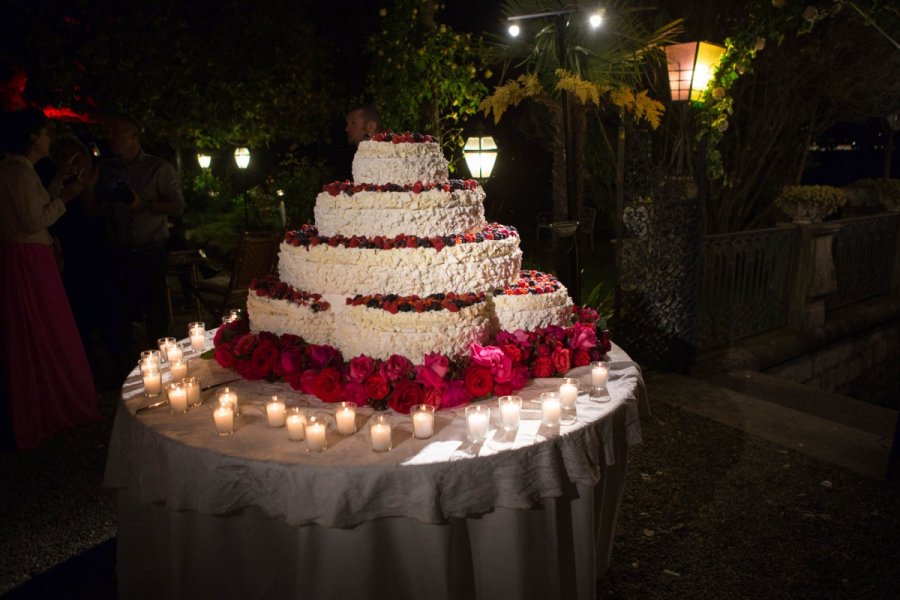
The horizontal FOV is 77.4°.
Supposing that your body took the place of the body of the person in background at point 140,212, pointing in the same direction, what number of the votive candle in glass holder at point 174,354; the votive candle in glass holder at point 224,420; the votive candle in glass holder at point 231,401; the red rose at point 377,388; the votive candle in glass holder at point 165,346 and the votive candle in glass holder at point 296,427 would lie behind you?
0

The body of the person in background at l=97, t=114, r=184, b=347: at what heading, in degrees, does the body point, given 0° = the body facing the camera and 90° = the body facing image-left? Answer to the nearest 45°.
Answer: approximately 45°

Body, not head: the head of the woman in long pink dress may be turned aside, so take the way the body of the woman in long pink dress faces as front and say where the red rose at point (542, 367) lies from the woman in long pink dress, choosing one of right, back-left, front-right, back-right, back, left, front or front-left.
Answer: front-right

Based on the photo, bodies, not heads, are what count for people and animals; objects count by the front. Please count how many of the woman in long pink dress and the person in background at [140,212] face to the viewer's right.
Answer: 1

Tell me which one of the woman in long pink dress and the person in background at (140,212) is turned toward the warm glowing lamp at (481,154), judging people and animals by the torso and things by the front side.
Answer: the woman in long pink dress

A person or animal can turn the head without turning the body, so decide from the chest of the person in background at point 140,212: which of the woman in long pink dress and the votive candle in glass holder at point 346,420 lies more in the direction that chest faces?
the woman in long pink dress

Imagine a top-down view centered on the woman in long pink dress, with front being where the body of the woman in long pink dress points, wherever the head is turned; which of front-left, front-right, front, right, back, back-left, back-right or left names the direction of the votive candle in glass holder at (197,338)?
front-right

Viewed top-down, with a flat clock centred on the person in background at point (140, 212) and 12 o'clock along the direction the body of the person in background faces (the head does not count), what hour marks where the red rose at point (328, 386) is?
The red rose is roughly at 10 o'clock from the person in background.

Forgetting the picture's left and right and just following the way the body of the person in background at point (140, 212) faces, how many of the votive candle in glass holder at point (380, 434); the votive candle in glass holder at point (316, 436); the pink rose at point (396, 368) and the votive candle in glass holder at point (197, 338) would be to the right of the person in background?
0

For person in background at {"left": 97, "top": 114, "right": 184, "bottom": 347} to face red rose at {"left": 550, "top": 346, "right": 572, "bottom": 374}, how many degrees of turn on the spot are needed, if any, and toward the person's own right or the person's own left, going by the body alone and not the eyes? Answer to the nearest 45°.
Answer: approximately 90° to the person's own left

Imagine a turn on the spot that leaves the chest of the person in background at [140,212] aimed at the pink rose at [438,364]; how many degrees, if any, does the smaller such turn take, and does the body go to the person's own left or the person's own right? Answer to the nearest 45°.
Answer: approximately 45° to the person's own left

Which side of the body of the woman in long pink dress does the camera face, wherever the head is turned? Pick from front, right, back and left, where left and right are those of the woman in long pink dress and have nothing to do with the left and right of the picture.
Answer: right

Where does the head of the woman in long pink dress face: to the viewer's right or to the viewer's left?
to the viewer's right

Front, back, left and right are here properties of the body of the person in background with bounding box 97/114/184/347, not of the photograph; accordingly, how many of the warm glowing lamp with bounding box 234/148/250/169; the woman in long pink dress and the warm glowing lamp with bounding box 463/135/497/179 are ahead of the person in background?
1
